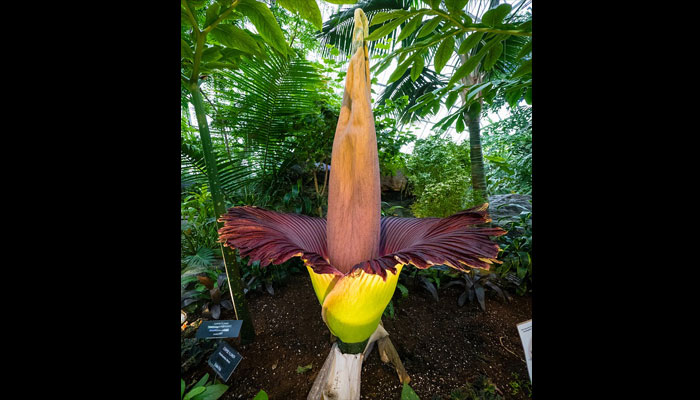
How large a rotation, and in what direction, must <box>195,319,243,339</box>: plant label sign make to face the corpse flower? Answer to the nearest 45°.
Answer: approximately 45° to its left

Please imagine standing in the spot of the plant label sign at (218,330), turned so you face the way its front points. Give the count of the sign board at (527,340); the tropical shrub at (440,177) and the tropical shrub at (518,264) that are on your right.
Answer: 0

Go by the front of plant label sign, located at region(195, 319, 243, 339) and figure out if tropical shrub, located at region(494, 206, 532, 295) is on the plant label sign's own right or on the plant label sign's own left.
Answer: on the plant label sign's own left

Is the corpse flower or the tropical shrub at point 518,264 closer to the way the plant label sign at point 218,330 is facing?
the corpse flower

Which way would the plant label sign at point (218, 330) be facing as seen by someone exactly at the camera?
facing the viewer

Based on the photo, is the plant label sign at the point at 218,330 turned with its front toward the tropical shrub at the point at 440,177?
no

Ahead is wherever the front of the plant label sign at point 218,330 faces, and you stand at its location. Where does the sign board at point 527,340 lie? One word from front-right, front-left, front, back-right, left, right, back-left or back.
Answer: front-left
